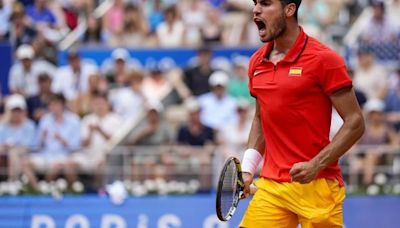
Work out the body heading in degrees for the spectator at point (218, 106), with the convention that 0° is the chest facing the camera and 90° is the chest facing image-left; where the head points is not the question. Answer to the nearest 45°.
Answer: approximately 0°

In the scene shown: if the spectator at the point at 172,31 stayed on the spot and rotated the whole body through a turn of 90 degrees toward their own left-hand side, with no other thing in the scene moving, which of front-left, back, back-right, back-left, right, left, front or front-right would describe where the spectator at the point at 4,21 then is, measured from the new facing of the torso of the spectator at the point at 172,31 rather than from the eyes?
back

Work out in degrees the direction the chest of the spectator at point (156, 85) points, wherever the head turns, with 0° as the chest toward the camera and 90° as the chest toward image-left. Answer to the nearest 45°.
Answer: approximately 0°
